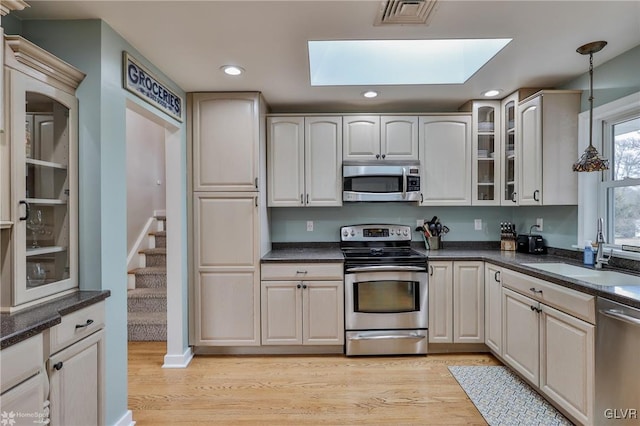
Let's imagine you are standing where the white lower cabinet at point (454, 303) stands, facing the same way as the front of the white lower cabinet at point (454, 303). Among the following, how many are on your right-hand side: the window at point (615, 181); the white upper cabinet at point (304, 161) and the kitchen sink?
1

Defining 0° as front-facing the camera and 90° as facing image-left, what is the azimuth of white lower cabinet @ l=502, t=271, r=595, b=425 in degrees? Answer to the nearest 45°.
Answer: approximately 45°

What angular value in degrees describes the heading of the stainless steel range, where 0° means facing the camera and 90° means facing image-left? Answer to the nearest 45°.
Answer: approximately 0°

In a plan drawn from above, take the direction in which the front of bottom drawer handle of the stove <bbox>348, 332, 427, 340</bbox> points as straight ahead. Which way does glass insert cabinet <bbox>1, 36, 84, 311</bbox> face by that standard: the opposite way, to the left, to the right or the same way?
to the left

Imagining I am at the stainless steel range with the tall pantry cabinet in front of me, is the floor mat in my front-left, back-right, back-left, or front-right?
back-left

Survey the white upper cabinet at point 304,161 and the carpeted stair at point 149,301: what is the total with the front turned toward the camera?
2

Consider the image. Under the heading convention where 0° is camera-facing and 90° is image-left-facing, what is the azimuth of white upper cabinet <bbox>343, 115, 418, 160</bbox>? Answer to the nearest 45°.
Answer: approximately 0°
